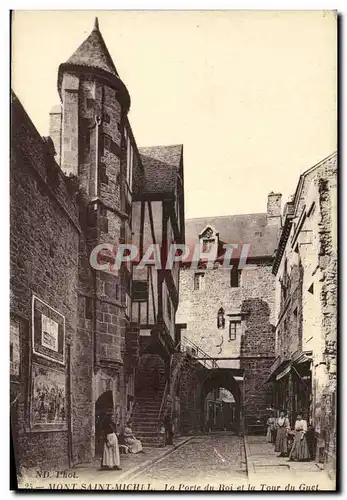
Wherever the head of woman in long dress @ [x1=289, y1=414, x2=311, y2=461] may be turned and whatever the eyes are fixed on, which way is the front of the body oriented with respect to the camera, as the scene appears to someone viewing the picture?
toward the camera

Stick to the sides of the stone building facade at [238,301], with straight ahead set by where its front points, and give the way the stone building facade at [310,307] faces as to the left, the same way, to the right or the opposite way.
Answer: to the right

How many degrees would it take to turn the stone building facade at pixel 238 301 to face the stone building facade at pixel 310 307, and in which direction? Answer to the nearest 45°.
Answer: approximately 45° to its left

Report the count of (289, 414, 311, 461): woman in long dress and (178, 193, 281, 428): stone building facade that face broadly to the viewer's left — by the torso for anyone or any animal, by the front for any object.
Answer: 0

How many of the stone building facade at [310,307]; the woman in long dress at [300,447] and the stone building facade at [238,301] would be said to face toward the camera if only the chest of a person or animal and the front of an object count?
2

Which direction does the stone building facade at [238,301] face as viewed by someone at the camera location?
facing the viewer

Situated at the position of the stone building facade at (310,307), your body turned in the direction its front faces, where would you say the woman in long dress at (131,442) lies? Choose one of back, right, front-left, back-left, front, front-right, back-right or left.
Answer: front

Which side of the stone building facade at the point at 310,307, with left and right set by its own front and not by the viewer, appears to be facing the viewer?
left

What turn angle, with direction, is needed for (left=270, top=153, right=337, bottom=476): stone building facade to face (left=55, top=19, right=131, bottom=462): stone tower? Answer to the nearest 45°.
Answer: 0° — it already faces it
